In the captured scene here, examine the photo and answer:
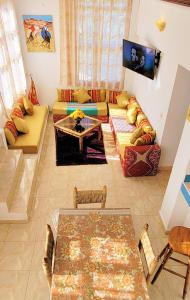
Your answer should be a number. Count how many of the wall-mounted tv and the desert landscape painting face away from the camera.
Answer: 0

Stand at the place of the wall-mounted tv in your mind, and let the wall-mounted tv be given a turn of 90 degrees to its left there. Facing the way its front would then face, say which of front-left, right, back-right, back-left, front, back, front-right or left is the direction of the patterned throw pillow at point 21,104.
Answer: back-right

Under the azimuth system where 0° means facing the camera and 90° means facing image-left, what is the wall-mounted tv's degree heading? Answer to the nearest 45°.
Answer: approximately 45°

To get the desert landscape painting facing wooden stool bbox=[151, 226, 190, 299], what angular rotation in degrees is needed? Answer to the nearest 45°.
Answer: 0° — it already faces it

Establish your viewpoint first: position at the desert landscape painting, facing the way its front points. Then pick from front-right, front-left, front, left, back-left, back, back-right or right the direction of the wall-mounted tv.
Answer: front-left

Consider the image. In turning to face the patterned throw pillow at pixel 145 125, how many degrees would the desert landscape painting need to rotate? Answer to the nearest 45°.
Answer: approximately 45° to its left

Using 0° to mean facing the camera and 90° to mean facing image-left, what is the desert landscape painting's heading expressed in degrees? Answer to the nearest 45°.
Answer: approximately 0°

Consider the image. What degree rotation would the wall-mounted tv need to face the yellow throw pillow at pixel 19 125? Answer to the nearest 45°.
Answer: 0° — it already faces it

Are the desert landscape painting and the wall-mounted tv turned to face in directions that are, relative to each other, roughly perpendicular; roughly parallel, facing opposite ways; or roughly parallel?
roughly perpendicular

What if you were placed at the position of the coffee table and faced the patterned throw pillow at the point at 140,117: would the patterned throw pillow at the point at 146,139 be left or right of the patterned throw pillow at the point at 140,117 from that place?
right
